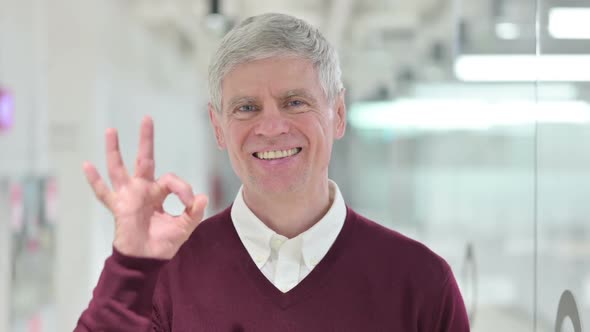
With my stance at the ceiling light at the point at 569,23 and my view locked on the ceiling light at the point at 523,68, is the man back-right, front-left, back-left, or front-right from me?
back-left

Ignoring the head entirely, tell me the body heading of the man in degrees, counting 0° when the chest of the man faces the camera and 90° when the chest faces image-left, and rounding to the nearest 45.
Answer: approximately 0°

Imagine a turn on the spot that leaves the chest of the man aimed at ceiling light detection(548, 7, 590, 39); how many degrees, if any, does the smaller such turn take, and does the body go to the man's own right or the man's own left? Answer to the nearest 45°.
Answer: approximately 90° to the man's own left
